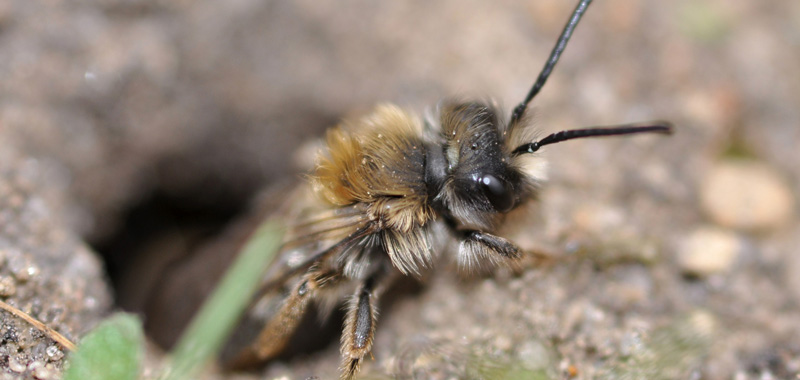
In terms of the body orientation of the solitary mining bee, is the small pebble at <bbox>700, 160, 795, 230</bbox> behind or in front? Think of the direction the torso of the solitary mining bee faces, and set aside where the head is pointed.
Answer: in front

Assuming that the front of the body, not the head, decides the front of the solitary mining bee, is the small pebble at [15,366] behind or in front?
behind

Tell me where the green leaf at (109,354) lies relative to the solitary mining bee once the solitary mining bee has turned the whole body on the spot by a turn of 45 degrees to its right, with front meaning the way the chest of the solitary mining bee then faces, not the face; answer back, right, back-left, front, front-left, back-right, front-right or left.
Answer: right

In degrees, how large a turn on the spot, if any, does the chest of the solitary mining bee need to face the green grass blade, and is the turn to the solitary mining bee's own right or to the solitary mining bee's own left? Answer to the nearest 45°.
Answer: approximately 135° to the solitary mining bee's own right

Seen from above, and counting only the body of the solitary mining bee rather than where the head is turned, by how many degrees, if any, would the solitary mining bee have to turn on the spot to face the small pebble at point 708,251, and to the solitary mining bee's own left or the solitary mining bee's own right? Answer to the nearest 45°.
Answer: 0° — it already faces it

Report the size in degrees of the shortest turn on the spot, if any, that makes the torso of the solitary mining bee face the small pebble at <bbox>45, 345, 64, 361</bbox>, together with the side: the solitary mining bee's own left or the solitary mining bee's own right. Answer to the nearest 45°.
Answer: approximately 135° to the solitary mining bee's own right

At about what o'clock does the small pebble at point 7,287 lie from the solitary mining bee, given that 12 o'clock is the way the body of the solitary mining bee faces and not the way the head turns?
The small pebble is roughly at 5 o'clock from the solitary mining bee.

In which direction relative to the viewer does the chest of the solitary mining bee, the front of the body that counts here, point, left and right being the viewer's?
facing to the right of the viewer
